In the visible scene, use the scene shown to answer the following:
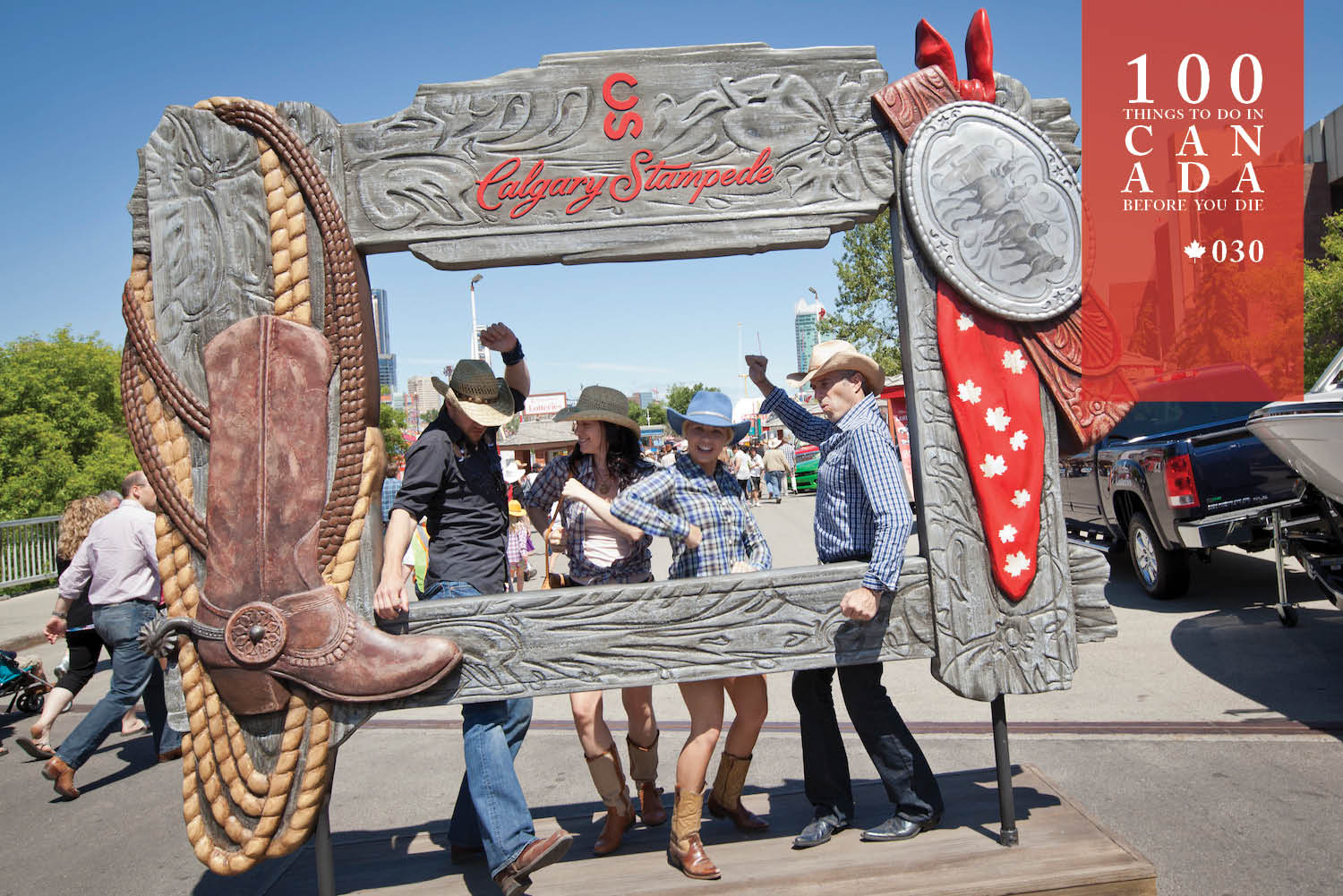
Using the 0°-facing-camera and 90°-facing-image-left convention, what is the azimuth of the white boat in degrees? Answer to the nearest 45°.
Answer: approximately 90°

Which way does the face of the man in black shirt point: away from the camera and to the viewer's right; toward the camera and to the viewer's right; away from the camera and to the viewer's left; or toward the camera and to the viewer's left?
toward the camera and to the viewer's right

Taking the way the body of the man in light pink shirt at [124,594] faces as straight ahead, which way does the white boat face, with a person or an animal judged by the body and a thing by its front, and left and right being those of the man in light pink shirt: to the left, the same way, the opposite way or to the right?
to the left

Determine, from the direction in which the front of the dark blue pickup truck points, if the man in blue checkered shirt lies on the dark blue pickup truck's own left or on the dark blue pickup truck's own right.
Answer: on the dark blue pickup truck's own left

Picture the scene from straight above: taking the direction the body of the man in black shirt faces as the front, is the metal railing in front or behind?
behind

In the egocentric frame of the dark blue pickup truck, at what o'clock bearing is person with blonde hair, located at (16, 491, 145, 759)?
The person with blonde hair is roughly at 9 o'clock from the dark blue pickup truck.

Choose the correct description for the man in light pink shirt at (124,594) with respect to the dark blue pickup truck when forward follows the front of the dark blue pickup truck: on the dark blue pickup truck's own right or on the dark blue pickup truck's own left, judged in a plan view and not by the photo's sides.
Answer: on the dark blue pickup truck's own left

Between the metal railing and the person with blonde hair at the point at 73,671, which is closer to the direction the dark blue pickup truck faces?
the metal railing

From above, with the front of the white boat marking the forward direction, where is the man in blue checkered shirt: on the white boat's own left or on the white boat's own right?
on the white boat's own left

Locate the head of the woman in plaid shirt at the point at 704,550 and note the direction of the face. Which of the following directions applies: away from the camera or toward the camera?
toward the camera
